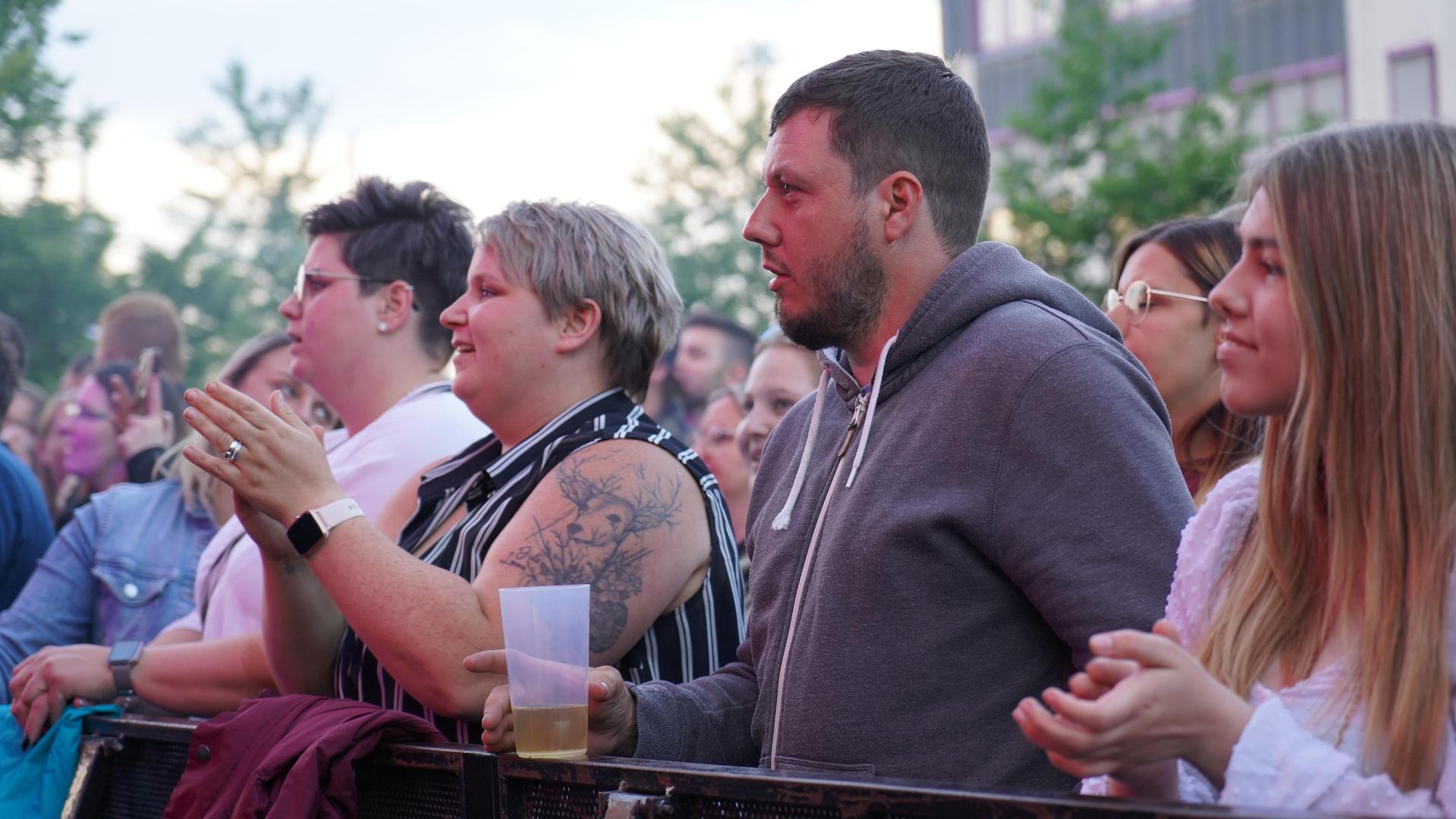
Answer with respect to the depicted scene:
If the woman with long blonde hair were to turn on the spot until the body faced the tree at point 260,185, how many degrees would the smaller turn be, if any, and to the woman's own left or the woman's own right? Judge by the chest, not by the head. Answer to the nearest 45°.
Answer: approximately 90° to the woman's own right

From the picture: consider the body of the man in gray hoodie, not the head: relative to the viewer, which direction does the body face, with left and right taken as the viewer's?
facing the viewer and to the left of the viewer

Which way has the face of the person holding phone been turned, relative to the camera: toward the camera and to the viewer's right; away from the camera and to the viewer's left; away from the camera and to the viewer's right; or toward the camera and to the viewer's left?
toward the camera and to the viewer's left

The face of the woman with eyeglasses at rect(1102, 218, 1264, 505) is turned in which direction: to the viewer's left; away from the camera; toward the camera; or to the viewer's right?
to the viewer's left

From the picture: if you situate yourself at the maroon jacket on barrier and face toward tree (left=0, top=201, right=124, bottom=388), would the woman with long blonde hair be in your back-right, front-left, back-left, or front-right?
back-right

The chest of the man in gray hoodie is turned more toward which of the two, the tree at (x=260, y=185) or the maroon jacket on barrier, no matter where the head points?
the maroon jacket on barrier

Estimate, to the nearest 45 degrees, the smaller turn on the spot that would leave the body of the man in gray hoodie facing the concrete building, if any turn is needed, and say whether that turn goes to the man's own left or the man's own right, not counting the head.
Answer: approximately 135° to the man's own right

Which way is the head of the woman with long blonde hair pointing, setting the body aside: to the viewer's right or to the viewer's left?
to the viewer's left

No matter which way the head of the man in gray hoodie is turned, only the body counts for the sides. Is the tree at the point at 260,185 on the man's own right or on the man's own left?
on the man's own right

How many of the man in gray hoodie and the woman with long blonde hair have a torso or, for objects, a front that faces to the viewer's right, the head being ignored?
0

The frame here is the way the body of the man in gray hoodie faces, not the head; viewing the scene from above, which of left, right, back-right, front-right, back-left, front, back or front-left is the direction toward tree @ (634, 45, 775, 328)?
back-right

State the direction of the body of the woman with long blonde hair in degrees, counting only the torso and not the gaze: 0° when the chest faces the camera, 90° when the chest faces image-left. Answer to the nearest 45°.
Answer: approximately 45°

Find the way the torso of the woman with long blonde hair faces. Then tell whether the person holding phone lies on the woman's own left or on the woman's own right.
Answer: on the woman's own right
